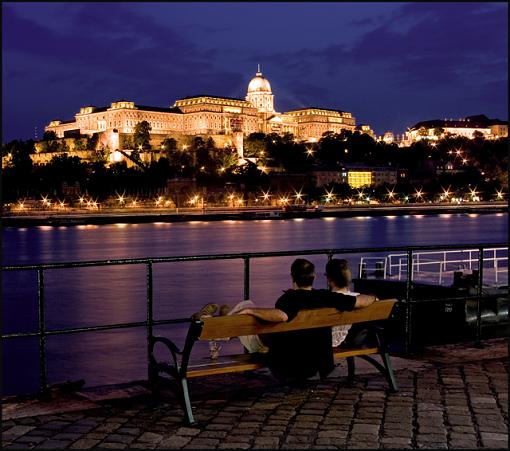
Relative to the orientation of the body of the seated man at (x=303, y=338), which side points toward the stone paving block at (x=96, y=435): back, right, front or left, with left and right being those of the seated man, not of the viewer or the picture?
left

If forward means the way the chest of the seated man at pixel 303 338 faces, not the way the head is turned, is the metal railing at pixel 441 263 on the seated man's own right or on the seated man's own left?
on the seated man's own right

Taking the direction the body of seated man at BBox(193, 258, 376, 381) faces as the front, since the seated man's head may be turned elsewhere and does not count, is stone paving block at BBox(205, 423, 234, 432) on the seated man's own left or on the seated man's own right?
on the seated man's own left

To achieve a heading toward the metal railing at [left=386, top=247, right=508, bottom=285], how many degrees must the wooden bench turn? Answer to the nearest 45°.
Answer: approximately 45° to its right

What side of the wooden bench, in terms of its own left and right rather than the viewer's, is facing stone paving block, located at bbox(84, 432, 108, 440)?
left

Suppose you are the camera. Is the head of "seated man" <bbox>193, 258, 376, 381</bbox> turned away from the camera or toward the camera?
away from the camera

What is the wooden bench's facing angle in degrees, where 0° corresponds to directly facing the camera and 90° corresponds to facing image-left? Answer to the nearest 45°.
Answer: approximately 135°

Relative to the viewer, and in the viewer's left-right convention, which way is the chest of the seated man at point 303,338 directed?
facing away from the viewer and to the left of the viewer
